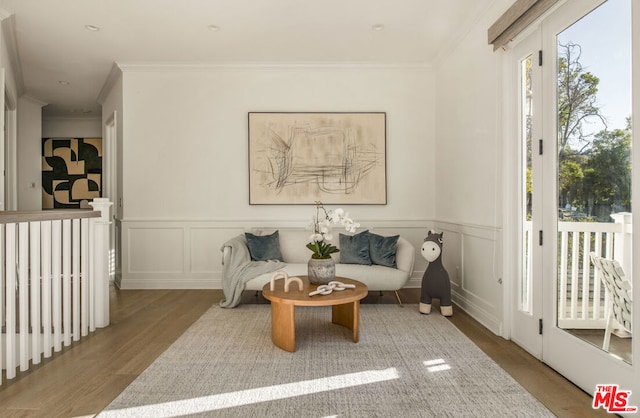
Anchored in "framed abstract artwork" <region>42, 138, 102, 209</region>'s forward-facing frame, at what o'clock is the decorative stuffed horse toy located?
The decorative stuffed horse toy is roughly at 11 o'clock from the framed abstract artwork.

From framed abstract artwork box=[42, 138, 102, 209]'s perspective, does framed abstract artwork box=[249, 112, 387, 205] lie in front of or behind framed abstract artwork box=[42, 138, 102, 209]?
in front

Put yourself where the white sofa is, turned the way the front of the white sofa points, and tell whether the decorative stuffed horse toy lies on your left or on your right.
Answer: on your left

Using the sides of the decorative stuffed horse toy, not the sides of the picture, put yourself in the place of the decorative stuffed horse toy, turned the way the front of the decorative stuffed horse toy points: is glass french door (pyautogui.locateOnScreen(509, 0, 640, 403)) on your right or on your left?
on your left

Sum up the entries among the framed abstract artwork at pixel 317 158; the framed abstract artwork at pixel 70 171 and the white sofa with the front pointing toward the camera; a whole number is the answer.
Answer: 3

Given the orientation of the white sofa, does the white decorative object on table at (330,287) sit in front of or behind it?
in front

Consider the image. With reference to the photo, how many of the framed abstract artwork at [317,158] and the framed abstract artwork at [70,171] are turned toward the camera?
2

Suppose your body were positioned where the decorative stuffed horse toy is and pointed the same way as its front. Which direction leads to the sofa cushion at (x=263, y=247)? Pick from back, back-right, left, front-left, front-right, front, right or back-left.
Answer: front-right

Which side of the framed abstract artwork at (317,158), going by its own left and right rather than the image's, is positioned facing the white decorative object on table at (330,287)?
front

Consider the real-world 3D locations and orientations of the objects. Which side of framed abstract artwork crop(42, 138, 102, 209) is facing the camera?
front

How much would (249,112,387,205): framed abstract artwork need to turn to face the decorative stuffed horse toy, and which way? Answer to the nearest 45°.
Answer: approximately 45° to its left
